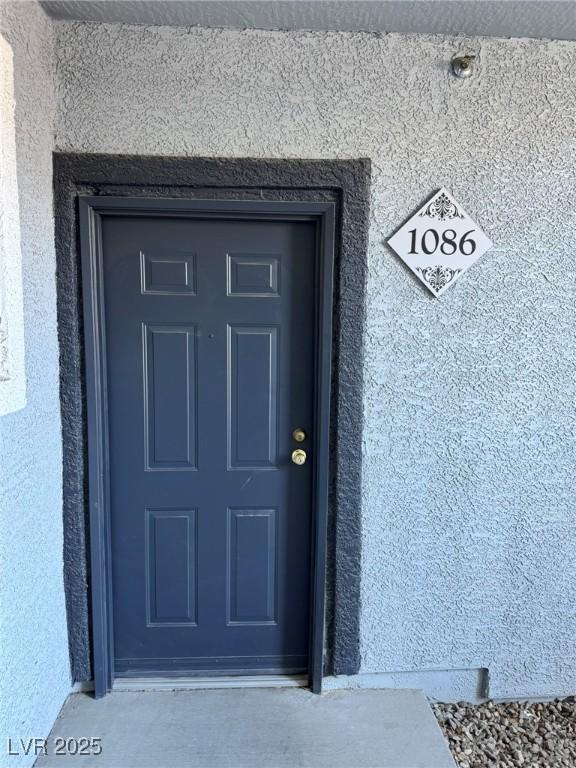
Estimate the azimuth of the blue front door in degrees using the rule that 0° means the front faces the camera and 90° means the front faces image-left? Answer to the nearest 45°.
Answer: approximately 0°

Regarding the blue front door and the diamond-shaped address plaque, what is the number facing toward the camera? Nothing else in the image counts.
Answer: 2

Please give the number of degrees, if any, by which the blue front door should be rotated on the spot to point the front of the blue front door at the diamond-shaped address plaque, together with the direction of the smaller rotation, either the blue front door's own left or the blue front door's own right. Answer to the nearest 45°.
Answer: approximately 90° to the blue front door's own left

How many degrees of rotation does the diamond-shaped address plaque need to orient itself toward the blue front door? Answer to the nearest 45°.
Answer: approximately 90° to its right
